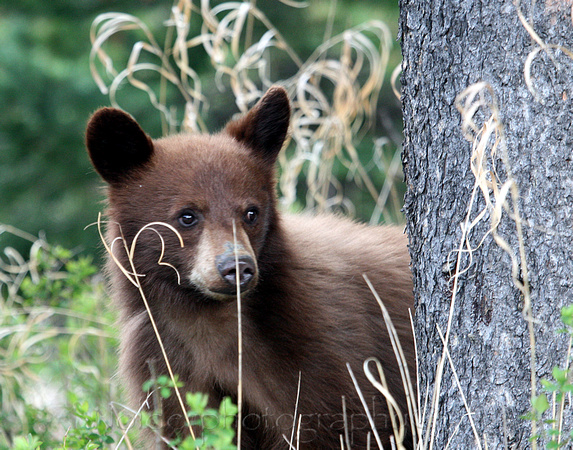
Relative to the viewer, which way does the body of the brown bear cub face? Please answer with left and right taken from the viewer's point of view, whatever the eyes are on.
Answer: facing the viewer and to the left of the viewer

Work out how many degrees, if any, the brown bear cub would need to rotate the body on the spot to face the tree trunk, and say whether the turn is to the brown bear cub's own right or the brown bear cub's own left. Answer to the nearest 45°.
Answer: approximately 90° to the brown bear cub's own left
